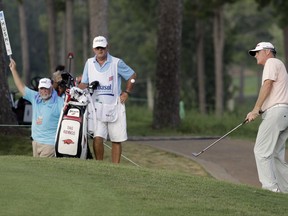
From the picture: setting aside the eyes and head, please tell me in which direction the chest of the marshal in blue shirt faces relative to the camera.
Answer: toward the camera

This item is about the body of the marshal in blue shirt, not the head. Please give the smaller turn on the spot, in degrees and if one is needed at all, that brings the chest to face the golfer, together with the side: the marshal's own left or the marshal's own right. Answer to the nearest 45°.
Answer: approximately 45° to the marshal's own left

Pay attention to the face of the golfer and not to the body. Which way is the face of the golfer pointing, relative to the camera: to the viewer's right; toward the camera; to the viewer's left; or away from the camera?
to the viewer's left
